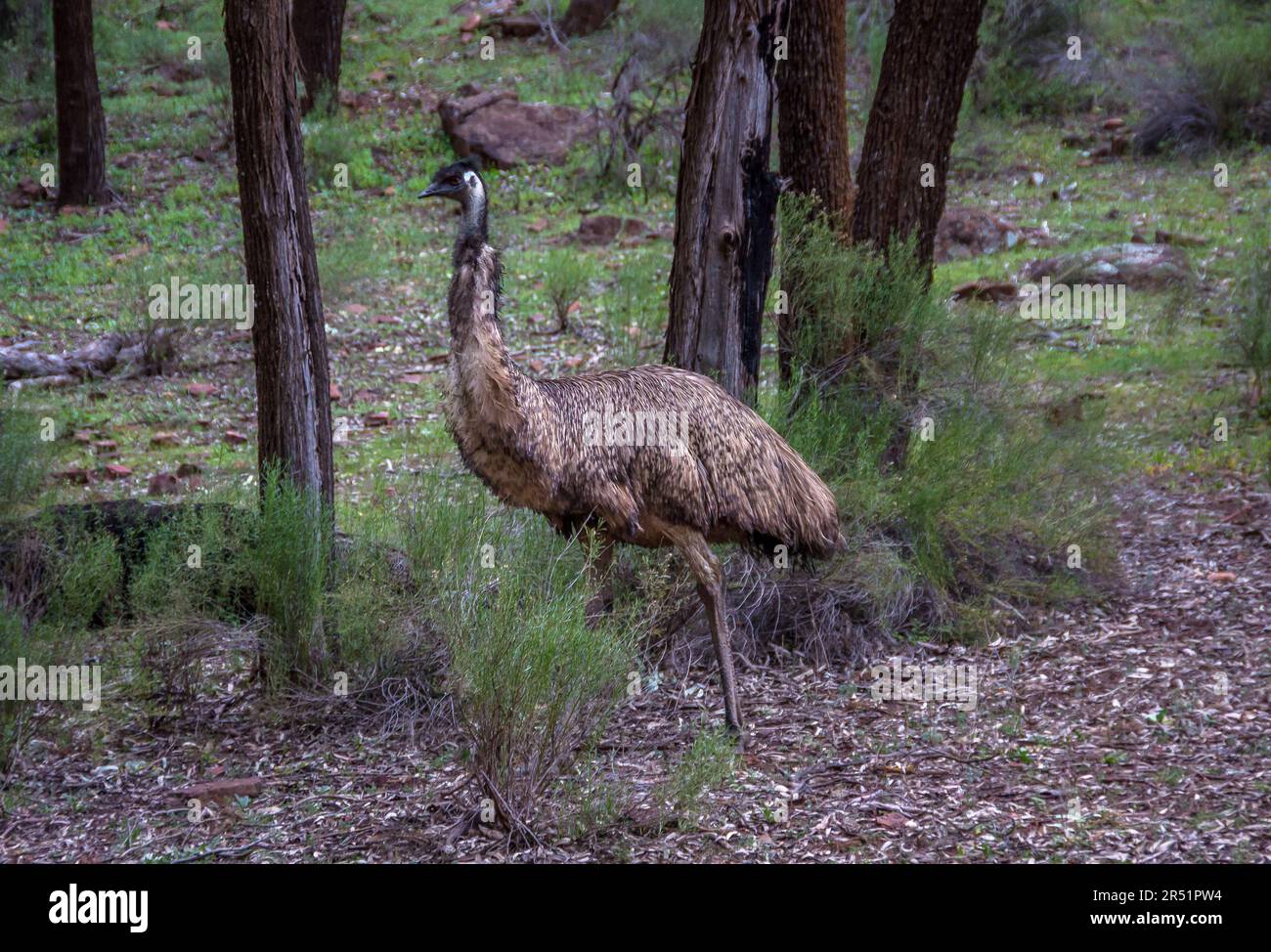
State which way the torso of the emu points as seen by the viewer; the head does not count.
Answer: to the viewer's left

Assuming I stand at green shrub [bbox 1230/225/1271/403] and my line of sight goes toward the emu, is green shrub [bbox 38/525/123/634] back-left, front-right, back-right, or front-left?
front-right

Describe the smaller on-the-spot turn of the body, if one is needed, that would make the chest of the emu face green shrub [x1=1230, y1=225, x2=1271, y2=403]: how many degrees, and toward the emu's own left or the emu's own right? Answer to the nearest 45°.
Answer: approximately 135° to the emu's own right

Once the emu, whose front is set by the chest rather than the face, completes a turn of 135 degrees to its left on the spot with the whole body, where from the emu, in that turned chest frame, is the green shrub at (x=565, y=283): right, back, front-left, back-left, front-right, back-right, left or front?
back-left

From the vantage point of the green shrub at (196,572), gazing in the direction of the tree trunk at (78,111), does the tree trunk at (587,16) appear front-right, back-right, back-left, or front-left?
front-right

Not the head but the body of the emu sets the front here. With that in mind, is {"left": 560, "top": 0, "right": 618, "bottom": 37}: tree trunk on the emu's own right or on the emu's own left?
on the emu's own right

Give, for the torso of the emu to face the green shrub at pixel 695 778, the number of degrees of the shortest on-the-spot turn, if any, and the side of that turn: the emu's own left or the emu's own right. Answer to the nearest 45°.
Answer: approximately 90° to the emu's own left

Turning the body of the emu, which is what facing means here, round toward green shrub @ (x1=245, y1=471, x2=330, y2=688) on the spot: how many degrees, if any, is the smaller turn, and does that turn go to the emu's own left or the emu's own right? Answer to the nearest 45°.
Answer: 0° — it already faces it

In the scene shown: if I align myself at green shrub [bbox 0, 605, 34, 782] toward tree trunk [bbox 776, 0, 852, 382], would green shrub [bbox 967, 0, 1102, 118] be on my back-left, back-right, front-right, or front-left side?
front-left

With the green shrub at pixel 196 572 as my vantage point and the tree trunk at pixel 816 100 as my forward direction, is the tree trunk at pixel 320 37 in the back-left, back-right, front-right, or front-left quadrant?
front-left

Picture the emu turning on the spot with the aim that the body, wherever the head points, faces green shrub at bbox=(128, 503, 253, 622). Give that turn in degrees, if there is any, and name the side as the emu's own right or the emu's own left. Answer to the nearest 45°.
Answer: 0° — it already faces it

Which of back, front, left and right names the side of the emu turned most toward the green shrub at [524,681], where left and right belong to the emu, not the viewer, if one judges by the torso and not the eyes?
left

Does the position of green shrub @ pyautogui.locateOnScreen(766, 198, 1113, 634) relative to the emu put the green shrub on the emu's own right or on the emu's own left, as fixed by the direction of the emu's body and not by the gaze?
on the emu's own right

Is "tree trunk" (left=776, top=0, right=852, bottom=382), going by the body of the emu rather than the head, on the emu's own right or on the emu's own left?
on the emu's own right

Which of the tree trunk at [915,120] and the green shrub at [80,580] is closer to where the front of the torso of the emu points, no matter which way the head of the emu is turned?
the green shrub
